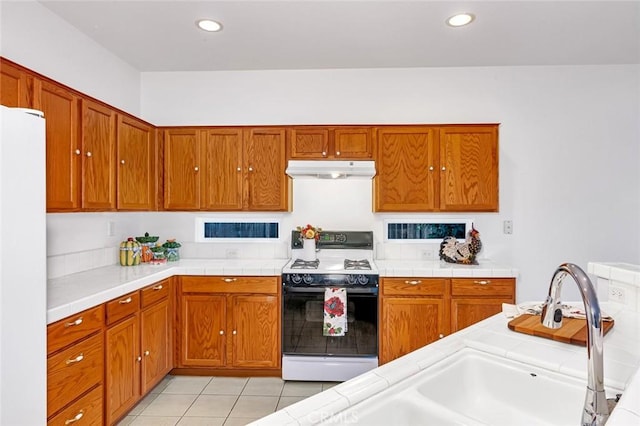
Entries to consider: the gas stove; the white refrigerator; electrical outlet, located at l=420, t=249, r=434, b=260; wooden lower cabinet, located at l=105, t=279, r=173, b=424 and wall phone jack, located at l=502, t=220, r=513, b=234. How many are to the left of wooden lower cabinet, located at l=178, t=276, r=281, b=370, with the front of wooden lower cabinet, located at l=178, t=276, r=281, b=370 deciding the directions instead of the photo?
3

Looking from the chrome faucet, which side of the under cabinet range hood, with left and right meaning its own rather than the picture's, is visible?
front

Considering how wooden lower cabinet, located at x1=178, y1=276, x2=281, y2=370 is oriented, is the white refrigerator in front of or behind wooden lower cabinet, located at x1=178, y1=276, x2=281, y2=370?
in front

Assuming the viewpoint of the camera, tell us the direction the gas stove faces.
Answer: facing the viewer

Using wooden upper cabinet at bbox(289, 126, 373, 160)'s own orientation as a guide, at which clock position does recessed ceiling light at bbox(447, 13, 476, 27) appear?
The recessed ceiling light is roughly at 10 o'clock from the wooden upper cabinet.

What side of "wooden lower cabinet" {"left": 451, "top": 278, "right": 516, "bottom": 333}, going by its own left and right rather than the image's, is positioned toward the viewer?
front

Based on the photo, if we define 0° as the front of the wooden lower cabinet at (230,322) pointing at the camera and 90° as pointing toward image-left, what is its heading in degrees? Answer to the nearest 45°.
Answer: approximately 0°

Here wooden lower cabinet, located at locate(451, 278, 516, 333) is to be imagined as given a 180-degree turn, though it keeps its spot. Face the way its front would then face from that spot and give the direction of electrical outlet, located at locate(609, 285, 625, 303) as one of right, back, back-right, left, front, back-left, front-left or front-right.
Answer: back-right

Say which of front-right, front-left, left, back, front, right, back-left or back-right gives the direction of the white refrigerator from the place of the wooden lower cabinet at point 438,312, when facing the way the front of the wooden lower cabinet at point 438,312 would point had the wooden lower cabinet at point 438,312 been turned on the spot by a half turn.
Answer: back-left

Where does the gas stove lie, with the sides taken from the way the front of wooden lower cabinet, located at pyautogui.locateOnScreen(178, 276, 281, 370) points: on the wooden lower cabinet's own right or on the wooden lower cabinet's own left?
on the wooden lower cabinet's own left

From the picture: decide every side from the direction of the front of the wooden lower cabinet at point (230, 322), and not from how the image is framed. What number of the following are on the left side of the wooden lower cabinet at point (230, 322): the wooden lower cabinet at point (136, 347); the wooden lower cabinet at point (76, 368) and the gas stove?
1

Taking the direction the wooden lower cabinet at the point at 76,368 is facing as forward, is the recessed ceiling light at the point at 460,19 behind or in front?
in front

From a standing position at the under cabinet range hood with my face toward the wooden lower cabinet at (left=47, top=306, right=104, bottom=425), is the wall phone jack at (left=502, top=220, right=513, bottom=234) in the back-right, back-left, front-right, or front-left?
back-left

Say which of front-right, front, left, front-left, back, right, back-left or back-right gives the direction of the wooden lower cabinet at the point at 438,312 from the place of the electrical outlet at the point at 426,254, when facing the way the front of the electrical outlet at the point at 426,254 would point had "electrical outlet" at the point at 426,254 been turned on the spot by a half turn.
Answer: back

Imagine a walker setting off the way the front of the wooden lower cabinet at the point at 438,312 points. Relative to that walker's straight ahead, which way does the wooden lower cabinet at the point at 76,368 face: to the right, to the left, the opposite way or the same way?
to the left

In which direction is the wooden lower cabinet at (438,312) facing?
toward the camera

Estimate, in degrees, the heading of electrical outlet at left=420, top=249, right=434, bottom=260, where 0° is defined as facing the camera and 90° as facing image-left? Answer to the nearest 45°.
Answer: approximately 0°
